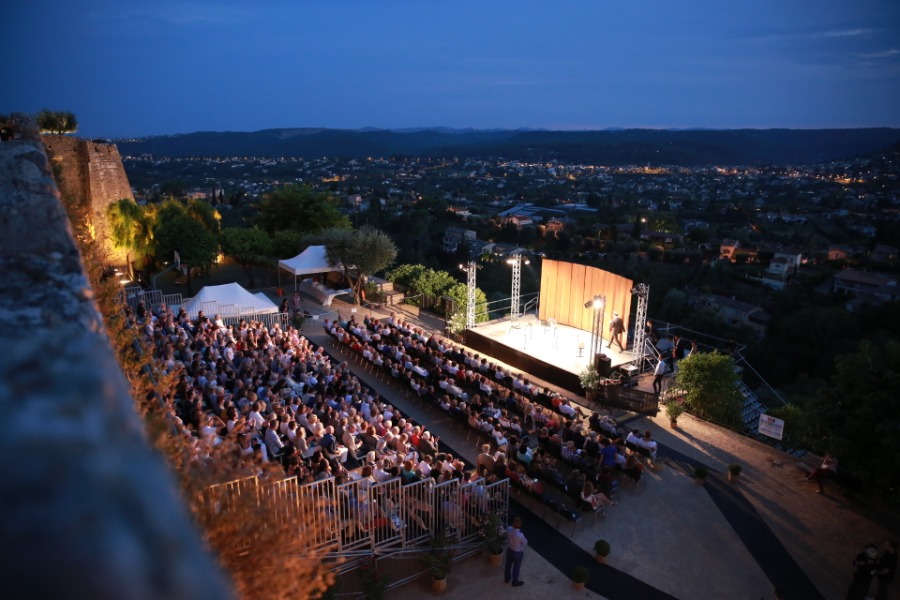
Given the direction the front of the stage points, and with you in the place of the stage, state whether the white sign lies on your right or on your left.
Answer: on your left

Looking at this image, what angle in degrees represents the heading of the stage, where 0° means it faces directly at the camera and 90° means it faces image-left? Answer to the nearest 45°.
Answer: approximately 45°

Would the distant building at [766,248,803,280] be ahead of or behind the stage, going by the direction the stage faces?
behind

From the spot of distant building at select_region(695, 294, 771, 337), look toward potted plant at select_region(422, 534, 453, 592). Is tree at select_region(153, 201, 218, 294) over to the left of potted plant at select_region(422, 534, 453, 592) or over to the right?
right

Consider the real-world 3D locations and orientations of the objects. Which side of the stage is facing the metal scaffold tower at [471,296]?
right

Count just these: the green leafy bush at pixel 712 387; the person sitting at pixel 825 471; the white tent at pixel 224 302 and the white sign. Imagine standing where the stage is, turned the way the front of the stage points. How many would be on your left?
3

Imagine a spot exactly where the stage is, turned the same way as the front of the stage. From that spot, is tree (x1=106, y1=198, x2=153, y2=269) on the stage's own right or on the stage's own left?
on the stage's own right

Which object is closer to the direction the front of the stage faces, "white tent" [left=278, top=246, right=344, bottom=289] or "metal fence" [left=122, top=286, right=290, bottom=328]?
the metal fence

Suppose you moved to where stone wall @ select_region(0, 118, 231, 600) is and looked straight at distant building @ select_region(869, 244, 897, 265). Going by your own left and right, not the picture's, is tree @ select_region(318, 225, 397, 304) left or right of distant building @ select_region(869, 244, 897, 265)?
left

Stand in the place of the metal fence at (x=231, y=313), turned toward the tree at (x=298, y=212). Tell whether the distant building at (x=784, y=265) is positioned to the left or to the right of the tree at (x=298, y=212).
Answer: right

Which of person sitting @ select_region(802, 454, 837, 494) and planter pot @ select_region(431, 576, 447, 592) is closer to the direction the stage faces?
the planter pot

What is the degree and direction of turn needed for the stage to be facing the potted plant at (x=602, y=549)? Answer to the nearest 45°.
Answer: approximately 45° to its left

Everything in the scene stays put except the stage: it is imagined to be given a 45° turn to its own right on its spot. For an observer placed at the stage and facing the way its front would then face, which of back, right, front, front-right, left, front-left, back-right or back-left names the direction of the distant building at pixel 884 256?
back-right

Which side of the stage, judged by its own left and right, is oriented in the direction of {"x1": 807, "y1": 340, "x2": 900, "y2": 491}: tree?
left

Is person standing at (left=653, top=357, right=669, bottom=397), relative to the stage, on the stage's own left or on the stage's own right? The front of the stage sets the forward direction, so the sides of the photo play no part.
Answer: on the stage's own left
